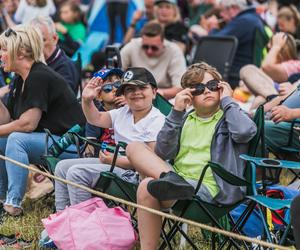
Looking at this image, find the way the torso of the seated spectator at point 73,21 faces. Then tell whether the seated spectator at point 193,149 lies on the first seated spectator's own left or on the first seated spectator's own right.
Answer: on the first seated spectator's own left

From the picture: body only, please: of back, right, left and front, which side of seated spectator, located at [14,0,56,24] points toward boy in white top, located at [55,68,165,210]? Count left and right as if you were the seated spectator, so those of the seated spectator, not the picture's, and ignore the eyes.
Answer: front

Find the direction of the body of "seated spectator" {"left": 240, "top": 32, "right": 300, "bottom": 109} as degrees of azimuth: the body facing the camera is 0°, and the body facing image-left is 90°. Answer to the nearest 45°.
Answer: approximately 90°

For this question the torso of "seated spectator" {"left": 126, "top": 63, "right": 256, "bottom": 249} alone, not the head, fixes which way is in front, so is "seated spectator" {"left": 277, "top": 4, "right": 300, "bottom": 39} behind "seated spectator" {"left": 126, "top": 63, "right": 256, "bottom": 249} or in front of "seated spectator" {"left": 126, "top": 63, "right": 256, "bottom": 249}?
behind

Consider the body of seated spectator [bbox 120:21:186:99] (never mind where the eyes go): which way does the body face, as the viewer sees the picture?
toward the camera

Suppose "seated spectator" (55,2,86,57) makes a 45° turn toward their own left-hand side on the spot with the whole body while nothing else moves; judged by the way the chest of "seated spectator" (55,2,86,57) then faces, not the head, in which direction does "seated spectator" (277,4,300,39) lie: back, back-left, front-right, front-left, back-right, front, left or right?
front-left

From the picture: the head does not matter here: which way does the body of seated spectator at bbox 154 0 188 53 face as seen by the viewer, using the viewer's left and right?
facing the viewer and to the left of the viewer

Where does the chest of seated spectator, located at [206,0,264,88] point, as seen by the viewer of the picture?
to the viewer's left

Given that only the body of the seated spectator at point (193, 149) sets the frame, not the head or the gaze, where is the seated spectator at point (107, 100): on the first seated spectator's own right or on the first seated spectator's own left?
on the first seated spectator's own right

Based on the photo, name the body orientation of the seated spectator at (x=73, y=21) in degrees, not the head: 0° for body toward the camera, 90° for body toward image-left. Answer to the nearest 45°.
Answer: approximately 45°

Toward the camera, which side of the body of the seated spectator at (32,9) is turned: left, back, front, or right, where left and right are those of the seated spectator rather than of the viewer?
front

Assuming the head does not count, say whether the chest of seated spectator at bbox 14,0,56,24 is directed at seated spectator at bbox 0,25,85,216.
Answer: yes
